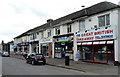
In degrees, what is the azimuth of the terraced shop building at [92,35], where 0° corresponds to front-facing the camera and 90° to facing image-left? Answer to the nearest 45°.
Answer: approximately 45°
